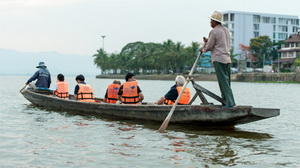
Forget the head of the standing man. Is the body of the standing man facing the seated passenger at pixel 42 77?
yes

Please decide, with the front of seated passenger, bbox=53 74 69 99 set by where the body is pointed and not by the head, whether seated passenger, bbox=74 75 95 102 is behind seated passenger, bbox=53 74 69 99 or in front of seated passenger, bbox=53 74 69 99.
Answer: behind

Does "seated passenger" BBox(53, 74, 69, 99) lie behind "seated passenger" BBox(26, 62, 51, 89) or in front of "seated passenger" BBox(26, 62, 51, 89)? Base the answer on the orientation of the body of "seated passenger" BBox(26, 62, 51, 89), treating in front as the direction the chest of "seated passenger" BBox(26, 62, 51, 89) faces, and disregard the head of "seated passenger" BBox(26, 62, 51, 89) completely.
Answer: behind

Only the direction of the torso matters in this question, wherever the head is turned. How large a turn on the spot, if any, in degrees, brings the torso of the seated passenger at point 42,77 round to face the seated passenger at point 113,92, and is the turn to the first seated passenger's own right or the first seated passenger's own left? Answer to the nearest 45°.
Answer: approximately 180°

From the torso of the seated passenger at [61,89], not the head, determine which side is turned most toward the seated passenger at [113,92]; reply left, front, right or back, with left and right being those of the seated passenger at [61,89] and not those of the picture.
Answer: back

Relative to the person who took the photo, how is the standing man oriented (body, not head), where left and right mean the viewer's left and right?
facing away from the viewer and to the left of the viewer

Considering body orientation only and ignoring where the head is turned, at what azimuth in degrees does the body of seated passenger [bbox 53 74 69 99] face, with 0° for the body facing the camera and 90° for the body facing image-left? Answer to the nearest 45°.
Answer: approximately 135°

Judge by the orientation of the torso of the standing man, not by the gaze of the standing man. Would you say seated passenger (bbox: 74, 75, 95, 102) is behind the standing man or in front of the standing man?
in front

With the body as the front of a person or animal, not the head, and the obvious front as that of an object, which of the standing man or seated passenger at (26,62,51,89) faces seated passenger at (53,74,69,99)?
the standing man

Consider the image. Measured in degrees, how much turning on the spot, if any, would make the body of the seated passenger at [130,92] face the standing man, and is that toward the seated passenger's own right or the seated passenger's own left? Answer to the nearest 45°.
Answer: approximately 135° to the seated passenger's own right

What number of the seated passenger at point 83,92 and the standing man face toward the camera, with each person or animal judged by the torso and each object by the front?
0

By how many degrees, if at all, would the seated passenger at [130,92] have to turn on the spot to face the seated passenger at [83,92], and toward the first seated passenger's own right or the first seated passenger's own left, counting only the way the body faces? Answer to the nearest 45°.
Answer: approximately 45° to the first seated passenger's own left
